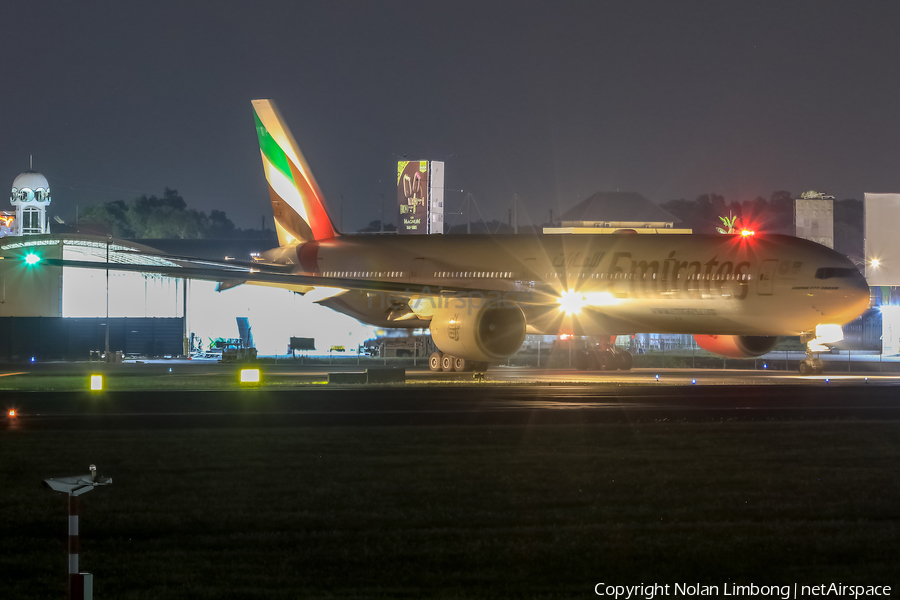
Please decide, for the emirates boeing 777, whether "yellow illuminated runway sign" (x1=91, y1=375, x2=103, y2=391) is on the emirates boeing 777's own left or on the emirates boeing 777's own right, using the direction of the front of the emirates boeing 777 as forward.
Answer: on the emirates boeing 777's own right

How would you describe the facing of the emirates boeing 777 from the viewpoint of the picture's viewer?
facing the viewer and to the right of the viewer

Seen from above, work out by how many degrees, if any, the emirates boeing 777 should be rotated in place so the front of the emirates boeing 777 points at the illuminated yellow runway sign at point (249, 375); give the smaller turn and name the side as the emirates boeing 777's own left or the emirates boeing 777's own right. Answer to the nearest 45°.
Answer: approximately 135° to the emirates boeing 777's own right
